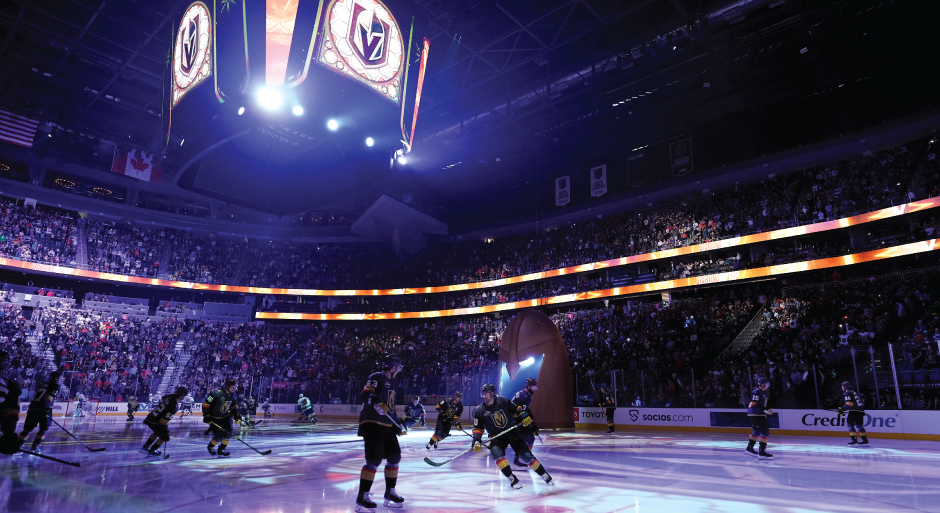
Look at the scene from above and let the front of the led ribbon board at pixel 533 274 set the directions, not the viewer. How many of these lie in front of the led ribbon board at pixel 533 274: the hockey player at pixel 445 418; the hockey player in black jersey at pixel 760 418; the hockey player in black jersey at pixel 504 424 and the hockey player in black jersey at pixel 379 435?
4

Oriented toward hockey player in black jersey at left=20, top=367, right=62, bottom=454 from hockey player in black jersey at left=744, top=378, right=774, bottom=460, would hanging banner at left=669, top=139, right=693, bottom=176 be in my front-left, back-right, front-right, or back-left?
back-right

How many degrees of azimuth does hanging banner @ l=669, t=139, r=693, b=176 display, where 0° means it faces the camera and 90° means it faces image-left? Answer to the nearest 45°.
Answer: approximately 45°

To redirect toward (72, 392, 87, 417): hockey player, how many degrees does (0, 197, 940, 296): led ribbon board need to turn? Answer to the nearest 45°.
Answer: approximately 90° to its right

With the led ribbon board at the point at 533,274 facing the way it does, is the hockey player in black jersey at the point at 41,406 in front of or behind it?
in front

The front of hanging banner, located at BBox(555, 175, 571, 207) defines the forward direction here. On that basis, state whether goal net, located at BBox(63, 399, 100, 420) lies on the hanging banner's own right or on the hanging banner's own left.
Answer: on the hanging banner's own right

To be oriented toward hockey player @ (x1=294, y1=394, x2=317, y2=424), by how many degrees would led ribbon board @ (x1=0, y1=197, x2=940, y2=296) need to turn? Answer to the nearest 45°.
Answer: approximately 45° to its right

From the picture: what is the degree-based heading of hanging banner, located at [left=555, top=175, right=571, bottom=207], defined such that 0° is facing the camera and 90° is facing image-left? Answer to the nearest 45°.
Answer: approximately 0°

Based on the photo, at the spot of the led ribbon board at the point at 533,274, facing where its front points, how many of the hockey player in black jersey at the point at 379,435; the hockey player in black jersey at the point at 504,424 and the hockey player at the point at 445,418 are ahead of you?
3

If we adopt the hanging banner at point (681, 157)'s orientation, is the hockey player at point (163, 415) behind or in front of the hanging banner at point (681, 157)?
in front

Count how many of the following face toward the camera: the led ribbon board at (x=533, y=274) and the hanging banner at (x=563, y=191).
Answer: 2
